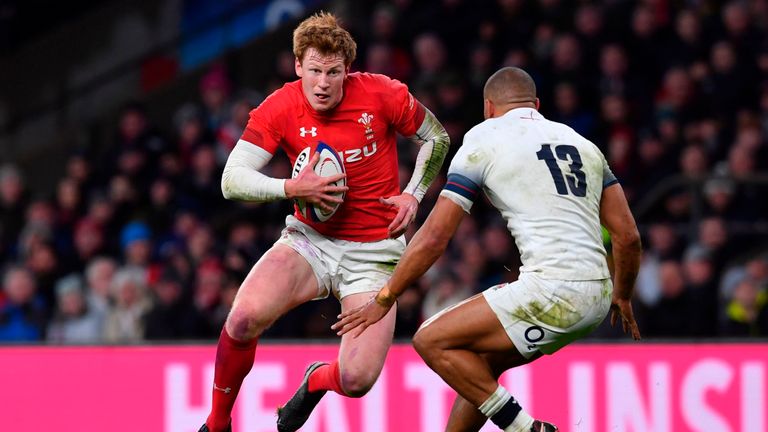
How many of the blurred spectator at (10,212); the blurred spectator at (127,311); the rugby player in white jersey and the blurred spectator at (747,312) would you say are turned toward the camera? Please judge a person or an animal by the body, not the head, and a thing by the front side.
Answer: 3

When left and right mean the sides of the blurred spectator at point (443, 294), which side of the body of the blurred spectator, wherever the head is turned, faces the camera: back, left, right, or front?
front

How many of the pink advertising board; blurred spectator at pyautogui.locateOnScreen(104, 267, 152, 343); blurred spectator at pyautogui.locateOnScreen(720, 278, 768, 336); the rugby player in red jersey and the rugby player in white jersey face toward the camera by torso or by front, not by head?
4

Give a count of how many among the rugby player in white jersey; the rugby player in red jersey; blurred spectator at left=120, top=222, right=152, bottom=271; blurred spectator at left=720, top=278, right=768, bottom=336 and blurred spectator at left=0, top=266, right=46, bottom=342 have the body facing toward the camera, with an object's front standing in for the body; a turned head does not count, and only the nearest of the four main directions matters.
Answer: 4

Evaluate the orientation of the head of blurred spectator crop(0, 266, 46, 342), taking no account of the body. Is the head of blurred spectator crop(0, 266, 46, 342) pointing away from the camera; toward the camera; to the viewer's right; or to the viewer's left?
toward the camera

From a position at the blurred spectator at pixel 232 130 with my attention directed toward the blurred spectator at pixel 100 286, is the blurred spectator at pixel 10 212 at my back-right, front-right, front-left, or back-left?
front-right

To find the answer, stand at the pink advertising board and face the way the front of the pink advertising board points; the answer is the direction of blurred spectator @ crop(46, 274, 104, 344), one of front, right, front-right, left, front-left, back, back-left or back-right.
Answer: back-right

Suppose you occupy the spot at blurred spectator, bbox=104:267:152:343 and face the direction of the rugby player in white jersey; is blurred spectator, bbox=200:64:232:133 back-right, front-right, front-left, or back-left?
back-left

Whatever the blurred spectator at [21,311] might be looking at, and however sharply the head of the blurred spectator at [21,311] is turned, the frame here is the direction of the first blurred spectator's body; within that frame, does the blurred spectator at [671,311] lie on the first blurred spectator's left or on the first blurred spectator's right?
on the first blurred spectator's left

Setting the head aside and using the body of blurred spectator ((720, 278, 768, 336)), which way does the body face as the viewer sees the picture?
toward the camera

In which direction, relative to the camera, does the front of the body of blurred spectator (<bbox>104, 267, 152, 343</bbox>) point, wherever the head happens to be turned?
toward the camera

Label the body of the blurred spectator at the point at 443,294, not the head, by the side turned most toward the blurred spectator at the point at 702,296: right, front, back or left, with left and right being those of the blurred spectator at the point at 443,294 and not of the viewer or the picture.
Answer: left

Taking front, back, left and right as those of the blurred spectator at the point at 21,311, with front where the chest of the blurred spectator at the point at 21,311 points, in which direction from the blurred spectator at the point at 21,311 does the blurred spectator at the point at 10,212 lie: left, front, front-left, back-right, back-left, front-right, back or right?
back

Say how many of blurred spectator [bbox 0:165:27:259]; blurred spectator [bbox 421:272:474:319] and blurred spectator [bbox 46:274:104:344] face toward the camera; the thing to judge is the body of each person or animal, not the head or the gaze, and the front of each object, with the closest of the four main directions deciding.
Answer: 3

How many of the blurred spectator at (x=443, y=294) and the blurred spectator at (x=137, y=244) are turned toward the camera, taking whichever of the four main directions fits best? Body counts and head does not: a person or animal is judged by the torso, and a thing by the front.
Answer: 2

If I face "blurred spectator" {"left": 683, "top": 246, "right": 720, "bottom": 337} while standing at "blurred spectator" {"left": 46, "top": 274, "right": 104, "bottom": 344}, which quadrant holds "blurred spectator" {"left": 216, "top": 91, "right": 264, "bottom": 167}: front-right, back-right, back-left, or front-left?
front-left

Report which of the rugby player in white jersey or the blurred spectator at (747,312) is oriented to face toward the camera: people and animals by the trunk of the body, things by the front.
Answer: the blurred spectator

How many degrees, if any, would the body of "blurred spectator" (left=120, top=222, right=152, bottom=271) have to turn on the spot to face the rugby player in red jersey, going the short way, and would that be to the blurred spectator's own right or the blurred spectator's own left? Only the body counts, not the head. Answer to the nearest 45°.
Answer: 0° — they already face them
